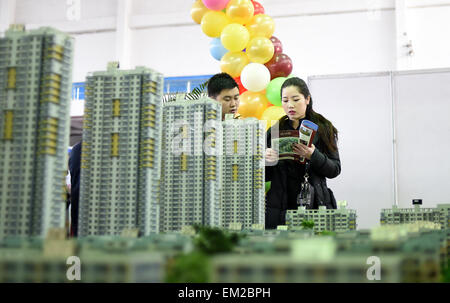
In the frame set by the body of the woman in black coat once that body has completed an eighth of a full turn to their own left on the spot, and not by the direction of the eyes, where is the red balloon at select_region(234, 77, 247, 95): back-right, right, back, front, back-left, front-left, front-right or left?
back-right

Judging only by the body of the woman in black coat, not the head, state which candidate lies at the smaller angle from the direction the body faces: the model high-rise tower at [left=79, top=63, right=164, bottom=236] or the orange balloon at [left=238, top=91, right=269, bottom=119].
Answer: the model high-rise tower

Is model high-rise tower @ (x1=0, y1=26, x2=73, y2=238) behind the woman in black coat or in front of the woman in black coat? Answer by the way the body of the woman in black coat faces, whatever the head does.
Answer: in front

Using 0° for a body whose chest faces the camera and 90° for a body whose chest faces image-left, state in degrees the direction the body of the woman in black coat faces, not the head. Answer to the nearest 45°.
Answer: approximately 45°
